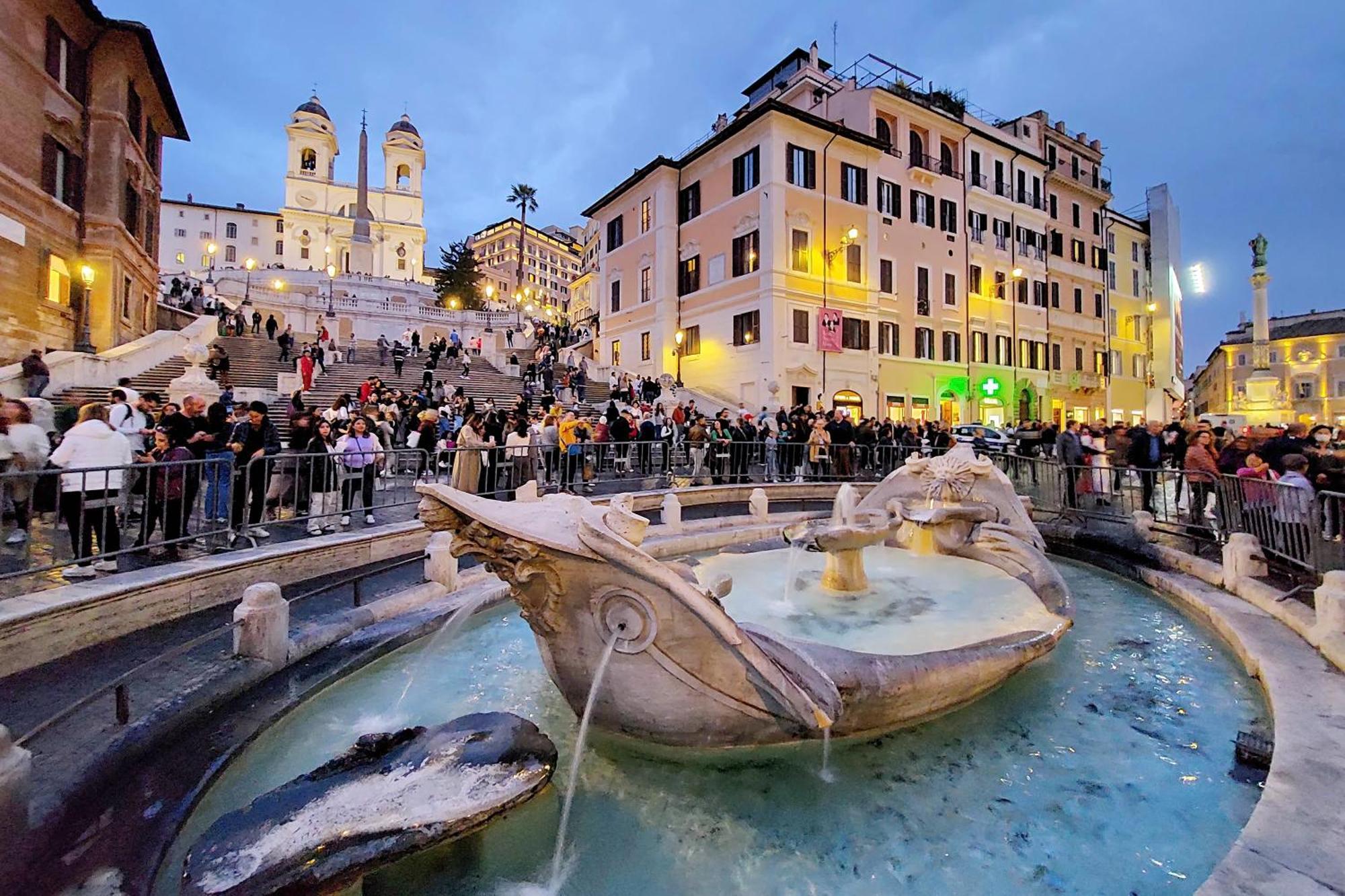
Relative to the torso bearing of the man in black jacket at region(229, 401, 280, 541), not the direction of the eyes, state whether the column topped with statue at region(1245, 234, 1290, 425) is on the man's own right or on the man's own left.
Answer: on the man's own left

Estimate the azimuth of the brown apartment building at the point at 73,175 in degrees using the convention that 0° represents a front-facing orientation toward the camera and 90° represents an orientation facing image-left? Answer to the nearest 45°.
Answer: approximately 315°

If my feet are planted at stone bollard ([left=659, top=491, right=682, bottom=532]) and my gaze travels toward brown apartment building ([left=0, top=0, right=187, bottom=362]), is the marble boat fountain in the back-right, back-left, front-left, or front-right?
back-left

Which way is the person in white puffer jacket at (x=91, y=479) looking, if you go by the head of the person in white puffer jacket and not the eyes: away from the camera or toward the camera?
away from the camera

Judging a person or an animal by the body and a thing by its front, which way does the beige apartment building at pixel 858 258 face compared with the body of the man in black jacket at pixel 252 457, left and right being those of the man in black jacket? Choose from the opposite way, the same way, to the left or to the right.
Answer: the same way

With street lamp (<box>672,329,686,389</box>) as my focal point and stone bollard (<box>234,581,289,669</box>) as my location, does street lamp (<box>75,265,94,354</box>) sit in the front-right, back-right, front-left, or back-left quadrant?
front-left

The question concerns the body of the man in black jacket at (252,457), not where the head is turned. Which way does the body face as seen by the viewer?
toward the camera

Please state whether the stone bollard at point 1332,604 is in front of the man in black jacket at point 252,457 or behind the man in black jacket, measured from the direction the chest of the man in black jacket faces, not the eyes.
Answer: in front

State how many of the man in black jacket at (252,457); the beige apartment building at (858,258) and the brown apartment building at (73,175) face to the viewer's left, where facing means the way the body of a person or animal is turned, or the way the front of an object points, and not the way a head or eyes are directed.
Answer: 0

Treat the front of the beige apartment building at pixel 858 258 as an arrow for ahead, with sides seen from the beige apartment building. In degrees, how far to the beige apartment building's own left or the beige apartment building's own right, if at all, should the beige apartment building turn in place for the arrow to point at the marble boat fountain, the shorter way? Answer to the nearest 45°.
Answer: approximately 45° to the beige apartment building's own right

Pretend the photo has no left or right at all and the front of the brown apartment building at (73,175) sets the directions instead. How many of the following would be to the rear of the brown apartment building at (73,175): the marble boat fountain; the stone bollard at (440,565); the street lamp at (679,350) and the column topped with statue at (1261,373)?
0

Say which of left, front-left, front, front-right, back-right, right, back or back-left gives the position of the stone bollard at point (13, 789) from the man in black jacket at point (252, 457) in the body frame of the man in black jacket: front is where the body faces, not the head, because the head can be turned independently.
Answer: front

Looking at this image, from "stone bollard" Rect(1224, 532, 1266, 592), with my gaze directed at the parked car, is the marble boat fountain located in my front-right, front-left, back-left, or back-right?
back-left
